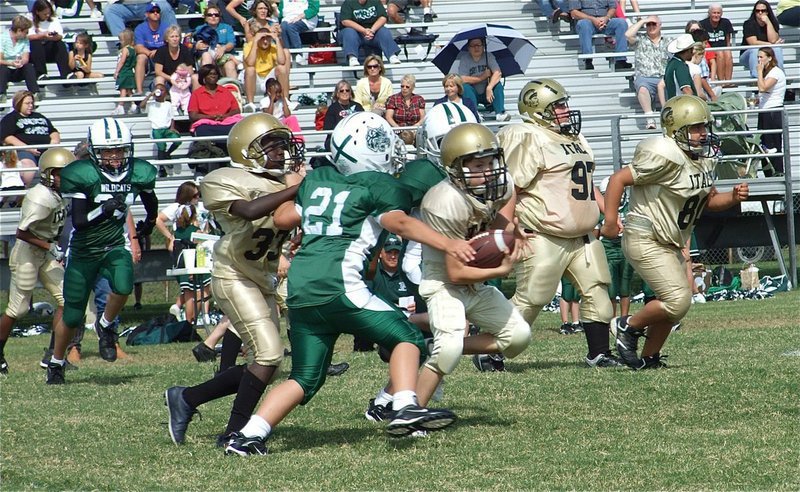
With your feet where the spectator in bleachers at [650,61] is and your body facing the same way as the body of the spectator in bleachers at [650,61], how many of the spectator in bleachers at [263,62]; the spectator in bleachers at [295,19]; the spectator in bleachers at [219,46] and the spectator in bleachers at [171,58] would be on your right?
4

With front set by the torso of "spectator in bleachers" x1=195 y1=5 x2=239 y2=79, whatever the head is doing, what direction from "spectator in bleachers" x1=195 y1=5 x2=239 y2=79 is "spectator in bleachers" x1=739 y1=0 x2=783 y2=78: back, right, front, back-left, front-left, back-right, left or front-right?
left

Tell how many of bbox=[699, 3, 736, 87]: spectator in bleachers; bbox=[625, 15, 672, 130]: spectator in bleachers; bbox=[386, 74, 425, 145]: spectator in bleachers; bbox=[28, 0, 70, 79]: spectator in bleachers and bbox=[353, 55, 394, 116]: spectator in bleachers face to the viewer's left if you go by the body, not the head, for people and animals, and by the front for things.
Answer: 0

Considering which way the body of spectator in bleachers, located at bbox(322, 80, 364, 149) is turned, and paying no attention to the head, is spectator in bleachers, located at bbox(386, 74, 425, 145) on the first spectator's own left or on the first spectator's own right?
on the first spectator's own left

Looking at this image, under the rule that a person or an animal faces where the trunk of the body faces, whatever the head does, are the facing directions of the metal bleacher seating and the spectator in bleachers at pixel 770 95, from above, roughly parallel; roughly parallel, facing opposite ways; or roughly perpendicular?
roughly perpendicular

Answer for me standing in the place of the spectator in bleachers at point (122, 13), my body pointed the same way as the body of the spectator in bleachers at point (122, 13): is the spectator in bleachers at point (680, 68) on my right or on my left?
on my left

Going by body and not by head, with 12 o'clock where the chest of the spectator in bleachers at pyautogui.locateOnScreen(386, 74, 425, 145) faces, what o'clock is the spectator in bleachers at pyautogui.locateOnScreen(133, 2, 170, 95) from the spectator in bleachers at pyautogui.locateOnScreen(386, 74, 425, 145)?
the spectator in bleachers at pyautogui.locateOnScreen(133, 2, 170, 95) is roughly at 4 o'clock from the spectator in bleachers at pyautogui.locateOnScreen(386, 74, 425, 145).

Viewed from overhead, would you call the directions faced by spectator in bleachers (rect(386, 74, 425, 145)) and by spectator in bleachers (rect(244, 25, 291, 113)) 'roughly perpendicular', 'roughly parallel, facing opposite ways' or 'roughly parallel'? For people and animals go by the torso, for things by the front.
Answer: roughly parallel

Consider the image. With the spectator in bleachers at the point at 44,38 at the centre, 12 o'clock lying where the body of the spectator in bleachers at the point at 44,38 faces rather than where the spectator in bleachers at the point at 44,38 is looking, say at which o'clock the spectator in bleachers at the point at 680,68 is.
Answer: the spectator in bleachers at the point at 680,68 is roughly at 10 o'clock from the spectator in bleachers at the point at 44,38.

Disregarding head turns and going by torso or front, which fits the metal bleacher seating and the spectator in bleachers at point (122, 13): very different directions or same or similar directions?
same or similar directions

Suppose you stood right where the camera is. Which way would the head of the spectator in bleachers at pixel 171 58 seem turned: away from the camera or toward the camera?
toward the camera

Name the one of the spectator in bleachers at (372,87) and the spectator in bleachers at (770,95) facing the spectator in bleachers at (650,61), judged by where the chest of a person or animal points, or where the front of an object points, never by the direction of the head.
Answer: the spectator in bleachers at (770,95)

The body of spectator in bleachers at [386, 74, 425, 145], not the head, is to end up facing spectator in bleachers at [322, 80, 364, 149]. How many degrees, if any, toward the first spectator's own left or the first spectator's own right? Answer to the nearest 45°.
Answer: approximately 90° to the first spectator's own right

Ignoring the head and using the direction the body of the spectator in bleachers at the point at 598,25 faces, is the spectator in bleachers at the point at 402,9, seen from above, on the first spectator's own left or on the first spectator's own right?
on the first spectator's own right

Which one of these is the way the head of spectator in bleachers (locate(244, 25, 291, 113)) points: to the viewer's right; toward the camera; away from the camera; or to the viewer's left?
toward the camera

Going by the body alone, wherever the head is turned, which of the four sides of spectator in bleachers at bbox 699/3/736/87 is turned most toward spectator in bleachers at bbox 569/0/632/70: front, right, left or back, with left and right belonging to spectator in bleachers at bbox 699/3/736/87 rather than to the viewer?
right

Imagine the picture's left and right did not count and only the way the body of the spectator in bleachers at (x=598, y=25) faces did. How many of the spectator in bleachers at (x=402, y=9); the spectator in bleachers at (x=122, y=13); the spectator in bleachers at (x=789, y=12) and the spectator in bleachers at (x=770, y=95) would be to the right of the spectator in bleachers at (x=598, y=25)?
2

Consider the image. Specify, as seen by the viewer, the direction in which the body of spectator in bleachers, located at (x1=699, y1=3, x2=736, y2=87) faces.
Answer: toward the camera

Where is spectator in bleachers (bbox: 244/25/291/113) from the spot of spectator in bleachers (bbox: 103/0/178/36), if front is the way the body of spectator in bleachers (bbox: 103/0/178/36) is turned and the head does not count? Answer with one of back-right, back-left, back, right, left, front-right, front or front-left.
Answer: front-left
